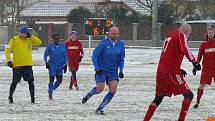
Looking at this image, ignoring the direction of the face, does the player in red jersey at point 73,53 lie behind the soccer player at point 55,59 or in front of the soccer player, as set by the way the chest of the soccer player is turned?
behind

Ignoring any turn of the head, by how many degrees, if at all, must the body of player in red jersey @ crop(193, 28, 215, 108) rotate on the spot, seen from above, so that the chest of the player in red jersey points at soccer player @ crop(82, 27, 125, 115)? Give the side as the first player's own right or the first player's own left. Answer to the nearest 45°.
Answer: approximately 45° to the first player's own right

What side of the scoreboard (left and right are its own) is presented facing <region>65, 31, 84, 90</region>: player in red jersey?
front

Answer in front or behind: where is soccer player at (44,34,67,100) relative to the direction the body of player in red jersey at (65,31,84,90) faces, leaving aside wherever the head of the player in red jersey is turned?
in front
